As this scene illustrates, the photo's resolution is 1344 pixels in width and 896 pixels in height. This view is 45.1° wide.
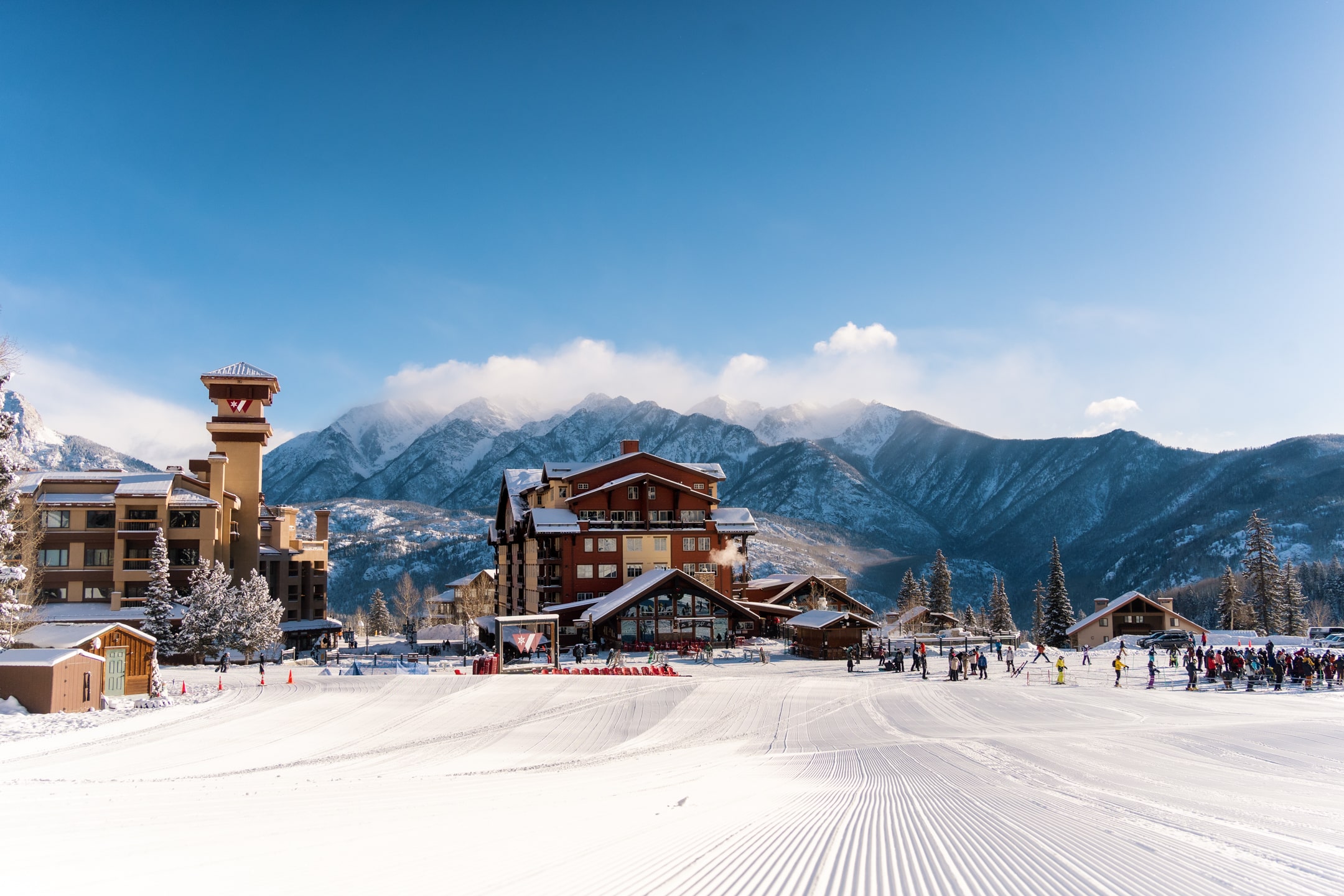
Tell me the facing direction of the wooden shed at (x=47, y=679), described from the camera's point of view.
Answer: facing the viewer and to the right of the viewer

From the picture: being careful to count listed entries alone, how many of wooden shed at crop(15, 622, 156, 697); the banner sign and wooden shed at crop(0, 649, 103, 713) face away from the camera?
0

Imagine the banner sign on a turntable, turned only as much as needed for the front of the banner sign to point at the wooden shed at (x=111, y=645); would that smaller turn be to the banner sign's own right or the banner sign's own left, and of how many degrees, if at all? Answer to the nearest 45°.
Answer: approximately 45° to the banner sign's own right

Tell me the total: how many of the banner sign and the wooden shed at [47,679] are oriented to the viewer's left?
0

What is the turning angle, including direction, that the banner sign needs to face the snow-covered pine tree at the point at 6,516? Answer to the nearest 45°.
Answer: approximately 45° to its right

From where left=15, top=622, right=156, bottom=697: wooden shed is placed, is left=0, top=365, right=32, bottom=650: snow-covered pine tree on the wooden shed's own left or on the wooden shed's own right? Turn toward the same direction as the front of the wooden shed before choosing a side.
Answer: on the wooden shed's own right

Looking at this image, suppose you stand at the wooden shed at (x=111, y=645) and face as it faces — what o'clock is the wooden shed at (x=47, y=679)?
the wooden shed at (x=47, y=679) is roughly at 2 o'clock from the wooden shed at (x=111, y=645).

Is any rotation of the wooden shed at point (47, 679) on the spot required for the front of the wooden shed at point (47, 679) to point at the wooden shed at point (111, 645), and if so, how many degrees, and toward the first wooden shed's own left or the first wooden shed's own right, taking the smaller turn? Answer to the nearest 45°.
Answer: approximately 135° to the first wooden shed's own left

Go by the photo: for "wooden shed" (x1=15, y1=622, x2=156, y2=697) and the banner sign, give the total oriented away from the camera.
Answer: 0

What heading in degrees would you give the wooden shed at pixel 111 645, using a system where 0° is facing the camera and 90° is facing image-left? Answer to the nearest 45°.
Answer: approximately 315°

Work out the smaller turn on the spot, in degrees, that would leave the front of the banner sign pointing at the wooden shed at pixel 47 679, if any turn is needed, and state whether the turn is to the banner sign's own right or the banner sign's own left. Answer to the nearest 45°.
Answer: approximately 45° to the banner sign's own right

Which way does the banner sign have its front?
toward the camera

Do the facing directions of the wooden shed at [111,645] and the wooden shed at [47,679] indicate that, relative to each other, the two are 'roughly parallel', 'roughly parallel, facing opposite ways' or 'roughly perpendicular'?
roughly parallel

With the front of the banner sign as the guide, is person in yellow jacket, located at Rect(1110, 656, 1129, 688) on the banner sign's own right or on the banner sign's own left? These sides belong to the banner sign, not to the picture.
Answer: on the banner sign's own left

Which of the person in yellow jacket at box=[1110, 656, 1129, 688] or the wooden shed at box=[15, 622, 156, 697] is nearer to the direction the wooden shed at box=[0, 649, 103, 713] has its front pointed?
the person in yellow jacket
